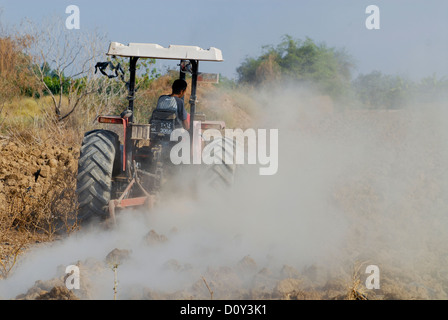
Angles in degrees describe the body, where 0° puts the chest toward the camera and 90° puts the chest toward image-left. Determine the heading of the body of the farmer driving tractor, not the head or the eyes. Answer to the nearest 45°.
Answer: approximately 225°

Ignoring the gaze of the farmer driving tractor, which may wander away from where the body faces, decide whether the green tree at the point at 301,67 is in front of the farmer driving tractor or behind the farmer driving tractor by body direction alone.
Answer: in front
